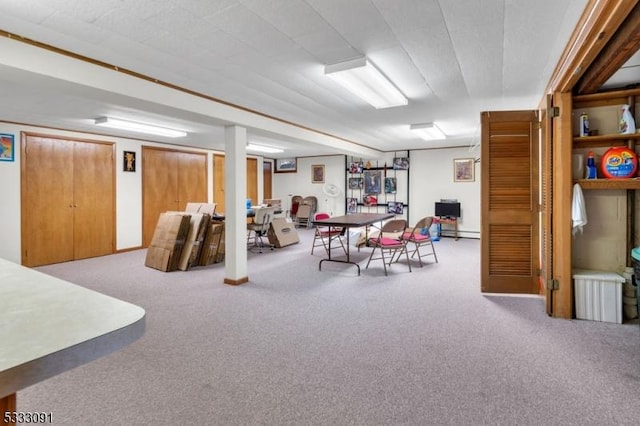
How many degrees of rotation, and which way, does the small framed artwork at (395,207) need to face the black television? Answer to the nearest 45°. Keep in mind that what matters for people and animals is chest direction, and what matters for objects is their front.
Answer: approximately 45° to its left

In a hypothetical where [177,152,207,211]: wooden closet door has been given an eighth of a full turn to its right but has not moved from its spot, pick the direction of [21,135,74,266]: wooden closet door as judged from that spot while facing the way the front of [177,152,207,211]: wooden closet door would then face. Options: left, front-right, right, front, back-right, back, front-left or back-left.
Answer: front-right

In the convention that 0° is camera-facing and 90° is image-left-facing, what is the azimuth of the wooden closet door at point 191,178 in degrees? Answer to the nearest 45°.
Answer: approximately 315°

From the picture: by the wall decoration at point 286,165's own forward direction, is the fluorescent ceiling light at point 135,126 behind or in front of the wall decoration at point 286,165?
in front

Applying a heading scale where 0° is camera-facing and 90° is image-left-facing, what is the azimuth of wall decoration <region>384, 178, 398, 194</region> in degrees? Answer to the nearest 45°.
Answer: approximately 0°

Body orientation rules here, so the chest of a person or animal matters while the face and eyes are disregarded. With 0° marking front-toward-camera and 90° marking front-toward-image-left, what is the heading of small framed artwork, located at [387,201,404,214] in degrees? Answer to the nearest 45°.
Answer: approximately 0°
